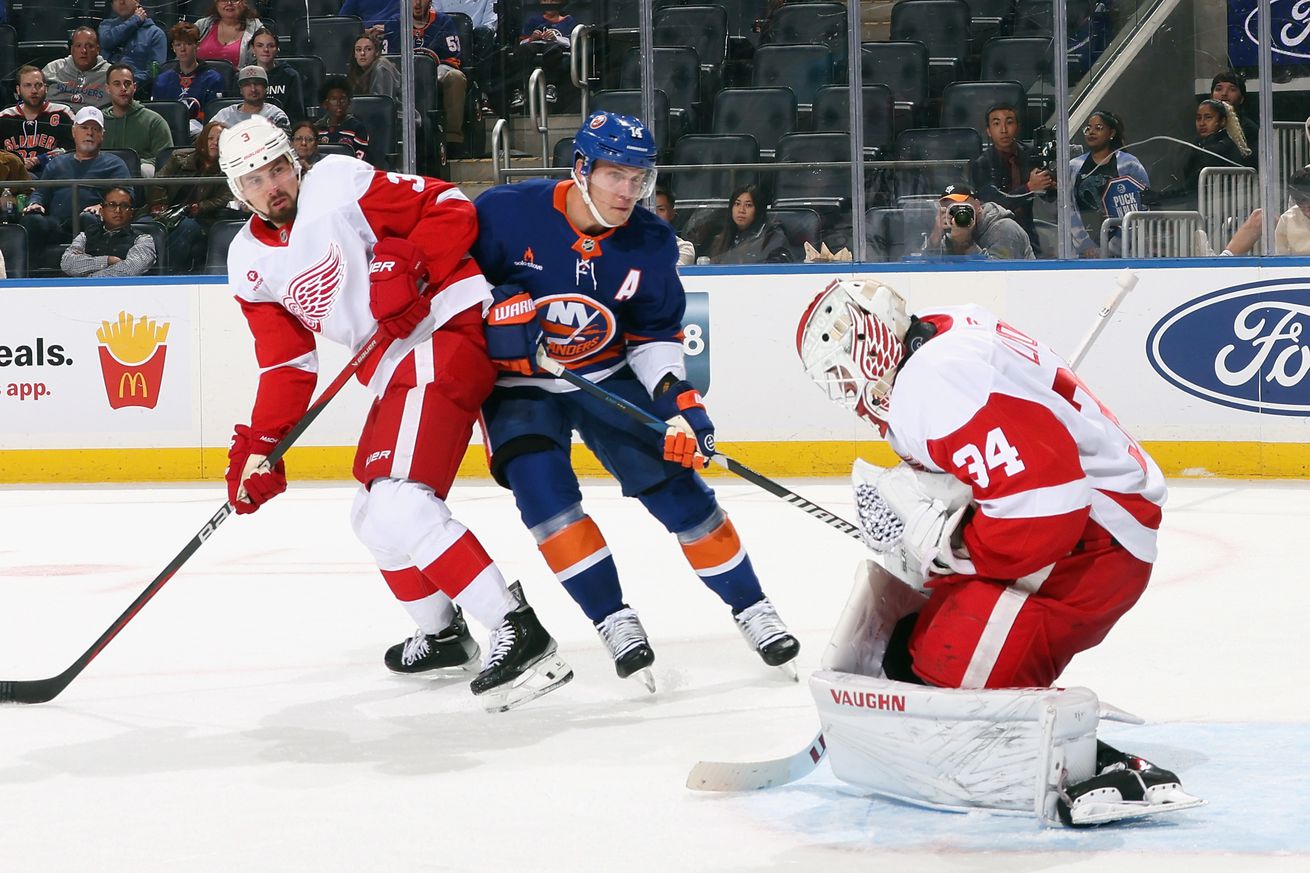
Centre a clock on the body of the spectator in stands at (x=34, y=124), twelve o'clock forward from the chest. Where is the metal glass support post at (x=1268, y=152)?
The metal glass support post is roughly at 10 o'clock from the spectator in stands.

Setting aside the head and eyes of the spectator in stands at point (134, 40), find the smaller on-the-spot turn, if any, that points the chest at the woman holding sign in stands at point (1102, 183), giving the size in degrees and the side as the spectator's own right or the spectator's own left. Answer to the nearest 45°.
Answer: approximately 45° to the spectator's own left

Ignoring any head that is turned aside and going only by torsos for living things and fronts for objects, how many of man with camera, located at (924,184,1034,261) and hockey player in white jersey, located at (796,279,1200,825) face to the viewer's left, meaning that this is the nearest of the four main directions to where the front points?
1

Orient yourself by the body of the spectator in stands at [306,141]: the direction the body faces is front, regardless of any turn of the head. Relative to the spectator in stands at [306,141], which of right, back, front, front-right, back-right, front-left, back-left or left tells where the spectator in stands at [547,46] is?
left

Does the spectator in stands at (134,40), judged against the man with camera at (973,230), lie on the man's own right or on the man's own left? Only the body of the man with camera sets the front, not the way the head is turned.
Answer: on the man's own right

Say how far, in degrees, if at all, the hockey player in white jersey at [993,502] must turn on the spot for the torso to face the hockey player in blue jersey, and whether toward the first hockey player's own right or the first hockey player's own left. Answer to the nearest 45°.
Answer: approximately 45° to the first hockey player's own right

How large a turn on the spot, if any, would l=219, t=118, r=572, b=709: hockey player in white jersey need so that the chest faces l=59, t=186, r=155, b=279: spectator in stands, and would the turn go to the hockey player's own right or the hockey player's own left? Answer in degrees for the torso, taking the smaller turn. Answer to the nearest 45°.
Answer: approximately 135° to the hockey player's own right

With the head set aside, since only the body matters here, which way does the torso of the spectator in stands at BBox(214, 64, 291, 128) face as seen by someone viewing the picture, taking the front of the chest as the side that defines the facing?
toward the camera

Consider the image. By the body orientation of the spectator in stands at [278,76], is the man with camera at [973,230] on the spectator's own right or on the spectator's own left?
on the spectator's own left

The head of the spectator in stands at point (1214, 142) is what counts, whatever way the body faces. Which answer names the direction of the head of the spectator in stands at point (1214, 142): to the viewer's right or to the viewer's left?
to the viewer's left

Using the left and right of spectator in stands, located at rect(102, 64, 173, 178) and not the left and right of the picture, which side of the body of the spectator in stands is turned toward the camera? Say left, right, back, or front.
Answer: front
